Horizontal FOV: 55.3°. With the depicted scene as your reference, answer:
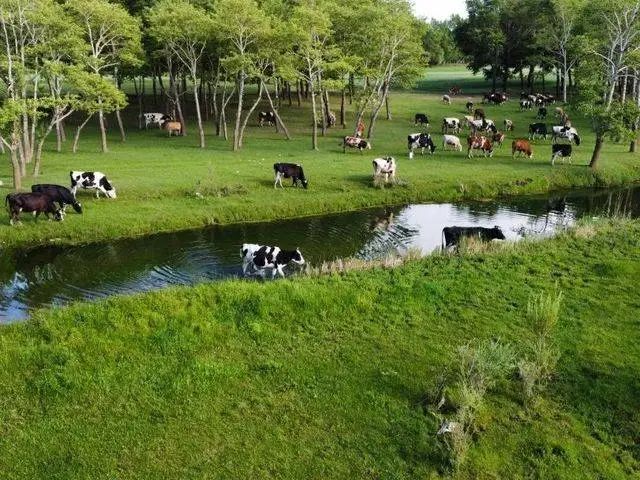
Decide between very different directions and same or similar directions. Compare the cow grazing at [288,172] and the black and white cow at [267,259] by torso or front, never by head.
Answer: same or similar directions

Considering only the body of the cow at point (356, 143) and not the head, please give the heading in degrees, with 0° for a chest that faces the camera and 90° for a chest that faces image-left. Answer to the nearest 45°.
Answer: approximately 270°

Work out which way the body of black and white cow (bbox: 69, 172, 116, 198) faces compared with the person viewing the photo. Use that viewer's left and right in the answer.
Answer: facing to the right of the viewer

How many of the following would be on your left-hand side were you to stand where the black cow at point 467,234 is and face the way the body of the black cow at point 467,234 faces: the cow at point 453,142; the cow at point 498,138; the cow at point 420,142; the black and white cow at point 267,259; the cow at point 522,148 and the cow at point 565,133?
5

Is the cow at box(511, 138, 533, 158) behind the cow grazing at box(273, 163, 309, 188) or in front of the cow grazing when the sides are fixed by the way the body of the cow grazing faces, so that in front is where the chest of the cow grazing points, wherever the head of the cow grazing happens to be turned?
in front

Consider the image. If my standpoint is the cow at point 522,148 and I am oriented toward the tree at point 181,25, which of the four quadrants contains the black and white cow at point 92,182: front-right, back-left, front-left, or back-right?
front-left

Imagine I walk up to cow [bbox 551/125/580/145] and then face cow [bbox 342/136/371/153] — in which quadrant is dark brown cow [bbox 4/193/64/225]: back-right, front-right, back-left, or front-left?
front-left

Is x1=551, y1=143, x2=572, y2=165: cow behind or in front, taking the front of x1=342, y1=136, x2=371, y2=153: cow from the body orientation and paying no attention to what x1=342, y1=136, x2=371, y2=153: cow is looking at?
in front

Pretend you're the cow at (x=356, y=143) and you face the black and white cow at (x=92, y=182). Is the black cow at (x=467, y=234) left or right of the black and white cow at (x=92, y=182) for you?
left

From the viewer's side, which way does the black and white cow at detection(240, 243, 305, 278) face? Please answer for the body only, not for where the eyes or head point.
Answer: to the viewer's right

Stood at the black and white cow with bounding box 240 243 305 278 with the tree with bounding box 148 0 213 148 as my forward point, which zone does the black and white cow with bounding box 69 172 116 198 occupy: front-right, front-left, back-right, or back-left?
front-left
